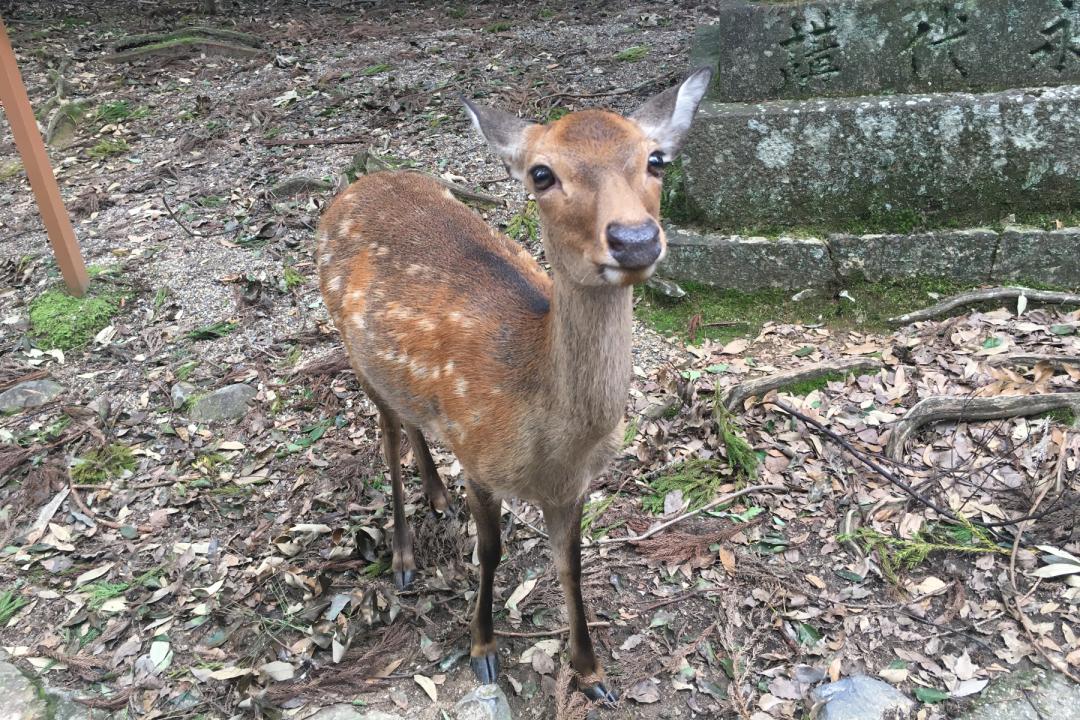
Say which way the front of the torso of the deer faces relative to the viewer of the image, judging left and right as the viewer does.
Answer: facing the viewer and to the right of the viewer

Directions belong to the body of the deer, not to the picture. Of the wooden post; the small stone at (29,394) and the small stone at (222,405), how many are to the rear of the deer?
3

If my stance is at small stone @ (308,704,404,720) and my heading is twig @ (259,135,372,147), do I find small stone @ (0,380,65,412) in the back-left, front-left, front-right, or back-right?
front-left

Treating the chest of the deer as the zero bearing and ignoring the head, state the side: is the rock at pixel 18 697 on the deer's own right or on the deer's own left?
on the deer's own right

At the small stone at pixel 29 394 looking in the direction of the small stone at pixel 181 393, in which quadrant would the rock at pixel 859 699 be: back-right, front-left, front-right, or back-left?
front-right

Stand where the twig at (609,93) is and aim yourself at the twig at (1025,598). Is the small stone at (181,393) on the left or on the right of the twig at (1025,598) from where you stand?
right

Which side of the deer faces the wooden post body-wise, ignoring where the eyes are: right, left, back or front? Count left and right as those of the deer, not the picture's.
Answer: back

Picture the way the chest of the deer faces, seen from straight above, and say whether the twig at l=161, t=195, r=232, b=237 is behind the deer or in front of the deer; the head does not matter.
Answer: behind

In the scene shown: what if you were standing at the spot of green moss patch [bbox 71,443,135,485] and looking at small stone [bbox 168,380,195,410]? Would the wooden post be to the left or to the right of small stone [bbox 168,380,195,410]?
left

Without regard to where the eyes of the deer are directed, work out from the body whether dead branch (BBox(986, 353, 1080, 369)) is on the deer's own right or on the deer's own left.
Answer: on the deer's own left

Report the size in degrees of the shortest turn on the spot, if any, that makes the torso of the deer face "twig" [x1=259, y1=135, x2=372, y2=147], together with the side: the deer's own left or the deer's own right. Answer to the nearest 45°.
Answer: approximately 135° to the deer's own left

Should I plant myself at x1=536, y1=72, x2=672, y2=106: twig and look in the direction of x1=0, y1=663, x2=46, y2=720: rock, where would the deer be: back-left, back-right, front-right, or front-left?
front-left

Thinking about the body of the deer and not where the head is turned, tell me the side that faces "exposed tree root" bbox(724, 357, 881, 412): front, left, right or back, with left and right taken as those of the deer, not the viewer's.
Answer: left

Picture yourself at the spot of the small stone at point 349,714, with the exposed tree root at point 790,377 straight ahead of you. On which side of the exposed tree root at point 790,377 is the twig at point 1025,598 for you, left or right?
right
